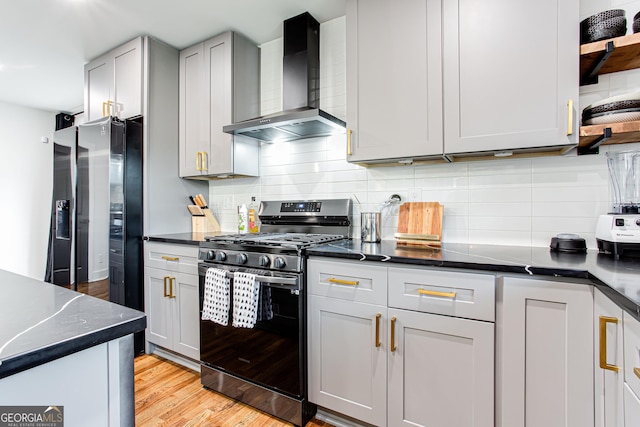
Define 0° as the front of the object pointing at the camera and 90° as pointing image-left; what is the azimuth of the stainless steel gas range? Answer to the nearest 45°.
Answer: approximately 45°

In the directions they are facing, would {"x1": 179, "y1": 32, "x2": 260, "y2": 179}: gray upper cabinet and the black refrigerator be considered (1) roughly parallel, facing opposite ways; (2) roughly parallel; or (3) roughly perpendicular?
roughly parallel

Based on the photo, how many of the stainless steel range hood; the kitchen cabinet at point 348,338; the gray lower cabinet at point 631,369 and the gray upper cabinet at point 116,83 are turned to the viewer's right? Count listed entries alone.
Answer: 0

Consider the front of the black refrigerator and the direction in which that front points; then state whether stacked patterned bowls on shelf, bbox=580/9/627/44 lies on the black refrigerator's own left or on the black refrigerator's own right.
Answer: on the black refrigerator's own left

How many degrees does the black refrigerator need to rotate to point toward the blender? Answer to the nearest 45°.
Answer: approximately 90° to its left

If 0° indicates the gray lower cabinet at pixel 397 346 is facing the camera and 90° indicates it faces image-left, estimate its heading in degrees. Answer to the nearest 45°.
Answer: approximately 45°

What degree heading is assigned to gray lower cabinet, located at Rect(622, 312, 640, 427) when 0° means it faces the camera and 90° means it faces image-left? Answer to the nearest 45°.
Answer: approximately 90°

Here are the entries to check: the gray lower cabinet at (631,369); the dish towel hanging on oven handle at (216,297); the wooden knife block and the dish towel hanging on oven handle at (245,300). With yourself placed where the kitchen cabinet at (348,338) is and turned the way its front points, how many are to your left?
1
